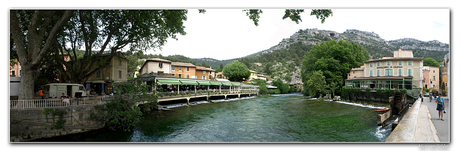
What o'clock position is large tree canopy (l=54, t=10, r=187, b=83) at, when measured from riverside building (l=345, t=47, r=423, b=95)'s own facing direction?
The large tree canopy is roughly at 1 o'clock from the riverside building.

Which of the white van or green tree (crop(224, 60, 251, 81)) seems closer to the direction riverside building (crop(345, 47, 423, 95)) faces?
the white van

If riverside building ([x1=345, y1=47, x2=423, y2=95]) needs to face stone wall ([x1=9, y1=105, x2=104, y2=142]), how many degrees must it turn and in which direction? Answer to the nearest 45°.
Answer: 0° — it already faces it

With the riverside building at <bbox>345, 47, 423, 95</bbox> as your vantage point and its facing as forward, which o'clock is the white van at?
The white van is roughly at 1 o'clock from the riverside building.

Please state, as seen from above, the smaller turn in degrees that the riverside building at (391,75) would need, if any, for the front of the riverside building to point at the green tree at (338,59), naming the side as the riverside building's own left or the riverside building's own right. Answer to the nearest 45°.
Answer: approximately 135° to the riverside building's own right

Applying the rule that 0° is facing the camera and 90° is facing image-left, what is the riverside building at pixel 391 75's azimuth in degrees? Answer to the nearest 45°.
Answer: approximately 0°

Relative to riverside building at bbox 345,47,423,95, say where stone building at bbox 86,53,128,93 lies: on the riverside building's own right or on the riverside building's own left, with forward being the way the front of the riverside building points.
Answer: on the riverside building's own right
